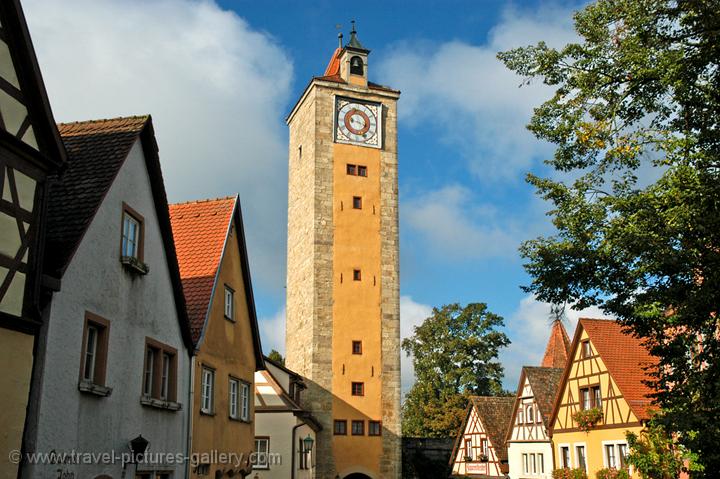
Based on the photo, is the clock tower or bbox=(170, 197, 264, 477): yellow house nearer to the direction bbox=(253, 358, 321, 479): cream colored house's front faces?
the yellow house

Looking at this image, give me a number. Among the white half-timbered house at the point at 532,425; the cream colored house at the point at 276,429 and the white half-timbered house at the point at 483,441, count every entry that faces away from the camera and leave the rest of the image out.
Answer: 0

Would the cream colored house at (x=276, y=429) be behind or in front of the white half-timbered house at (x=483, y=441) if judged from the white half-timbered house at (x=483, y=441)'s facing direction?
in front

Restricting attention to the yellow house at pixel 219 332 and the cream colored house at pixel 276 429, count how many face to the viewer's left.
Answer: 0

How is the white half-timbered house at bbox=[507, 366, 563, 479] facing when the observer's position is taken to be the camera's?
facing the viewer and to the left of the viewer

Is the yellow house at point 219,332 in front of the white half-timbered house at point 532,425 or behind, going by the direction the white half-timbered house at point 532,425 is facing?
in front

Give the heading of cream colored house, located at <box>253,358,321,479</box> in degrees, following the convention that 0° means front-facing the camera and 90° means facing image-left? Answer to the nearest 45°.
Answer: approximately 315°

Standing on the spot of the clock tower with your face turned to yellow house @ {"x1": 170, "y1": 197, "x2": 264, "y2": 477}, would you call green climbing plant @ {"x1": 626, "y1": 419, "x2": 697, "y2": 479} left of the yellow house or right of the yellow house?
left

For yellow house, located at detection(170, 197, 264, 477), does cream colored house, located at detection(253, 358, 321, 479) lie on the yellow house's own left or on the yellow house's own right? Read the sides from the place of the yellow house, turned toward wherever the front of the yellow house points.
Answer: on the yellow house's own left

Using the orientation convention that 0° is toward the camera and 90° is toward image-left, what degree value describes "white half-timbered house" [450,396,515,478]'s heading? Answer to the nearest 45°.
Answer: approximately 45°

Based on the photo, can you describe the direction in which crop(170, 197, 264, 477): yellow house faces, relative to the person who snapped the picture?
facing the viewer and to the right of the viewer

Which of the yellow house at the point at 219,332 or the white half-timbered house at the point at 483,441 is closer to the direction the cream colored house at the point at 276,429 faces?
the yellow house

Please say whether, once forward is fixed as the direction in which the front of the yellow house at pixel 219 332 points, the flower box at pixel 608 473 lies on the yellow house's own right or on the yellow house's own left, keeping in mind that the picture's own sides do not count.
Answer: on the yellow house's own left

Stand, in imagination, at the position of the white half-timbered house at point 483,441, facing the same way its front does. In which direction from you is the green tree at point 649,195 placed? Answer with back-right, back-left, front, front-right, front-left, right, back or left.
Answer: front-left

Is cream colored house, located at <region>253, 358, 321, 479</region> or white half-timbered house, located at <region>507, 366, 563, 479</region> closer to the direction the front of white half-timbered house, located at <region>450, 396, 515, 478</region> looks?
the cream colored house

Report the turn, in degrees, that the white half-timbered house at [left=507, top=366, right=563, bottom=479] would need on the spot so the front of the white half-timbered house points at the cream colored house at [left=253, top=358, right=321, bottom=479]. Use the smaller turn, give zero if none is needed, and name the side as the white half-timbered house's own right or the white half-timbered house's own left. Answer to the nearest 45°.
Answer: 0° — it already faces it
